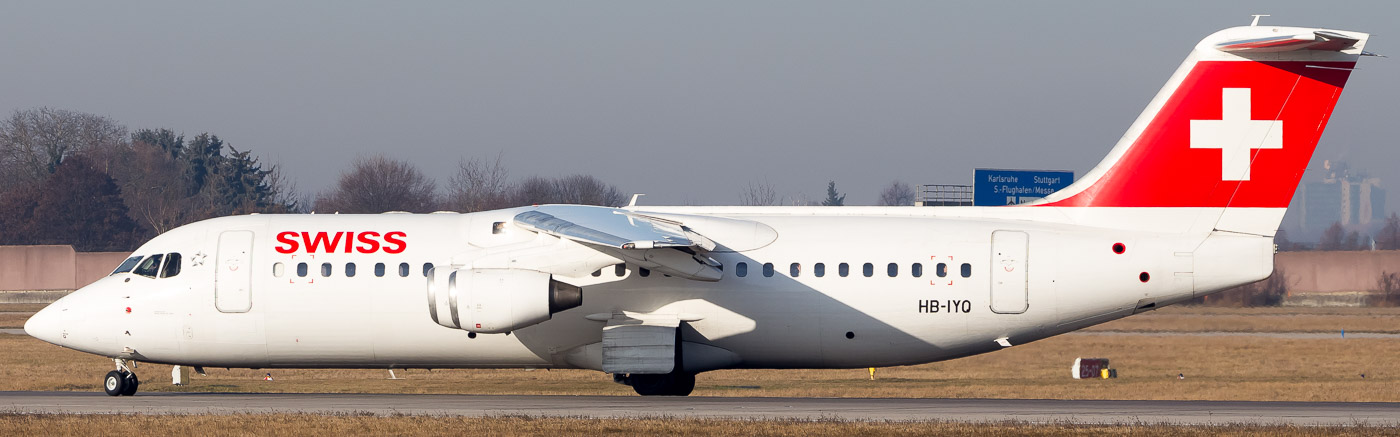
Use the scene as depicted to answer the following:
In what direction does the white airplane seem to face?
to the viewer's left
